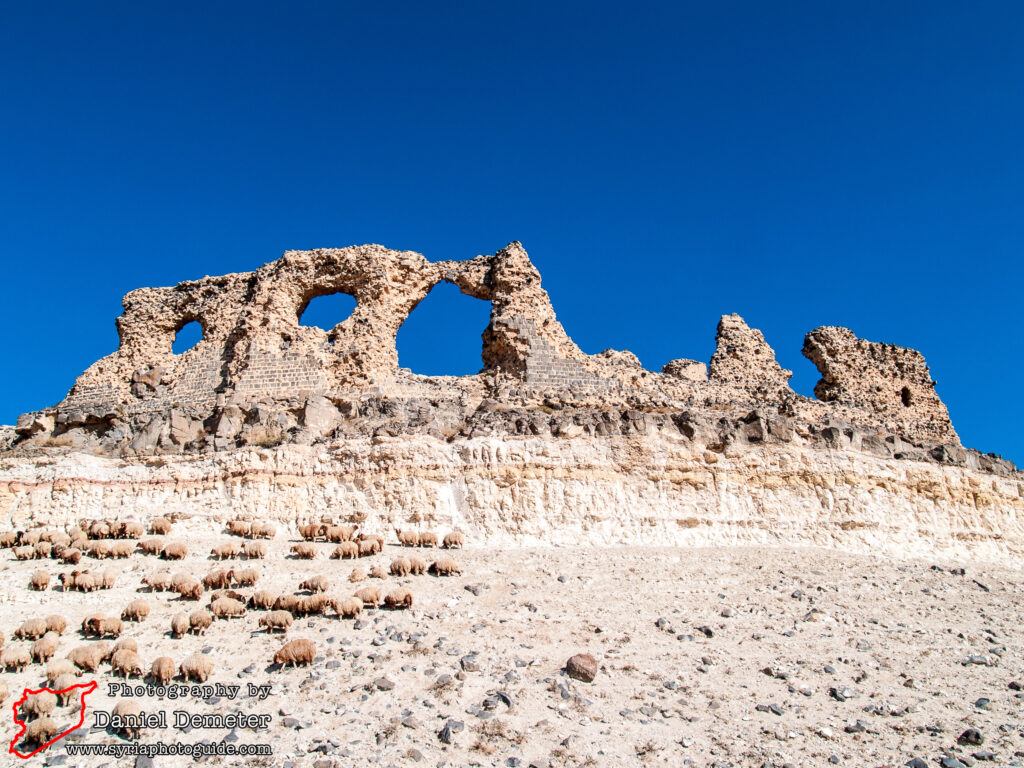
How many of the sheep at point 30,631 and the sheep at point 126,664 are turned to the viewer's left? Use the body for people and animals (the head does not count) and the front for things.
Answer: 1

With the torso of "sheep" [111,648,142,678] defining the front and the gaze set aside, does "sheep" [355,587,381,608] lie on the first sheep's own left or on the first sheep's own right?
on the first sheep's own left

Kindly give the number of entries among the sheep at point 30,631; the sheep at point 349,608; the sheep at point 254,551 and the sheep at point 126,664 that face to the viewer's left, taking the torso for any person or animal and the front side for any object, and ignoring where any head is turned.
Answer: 3

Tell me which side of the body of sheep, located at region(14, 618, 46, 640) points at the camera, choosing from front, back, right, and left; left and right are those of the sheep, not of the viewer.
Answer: left

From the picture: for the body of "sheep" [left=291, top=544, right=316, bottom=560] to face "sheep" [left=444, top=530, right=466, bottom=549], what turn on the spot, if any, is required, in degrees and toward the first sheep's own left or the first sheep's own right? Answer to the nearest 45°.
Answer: approximately 180°

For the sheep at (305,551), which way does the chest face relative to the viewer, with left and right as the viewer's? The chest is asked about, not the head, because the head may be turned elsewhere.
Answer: facing to the left of the viewer

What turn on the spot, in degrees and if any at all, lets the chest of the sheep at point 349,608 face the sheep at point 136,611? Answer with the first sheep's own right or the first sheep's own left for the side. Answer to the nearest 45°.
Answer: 0° — it already faces it

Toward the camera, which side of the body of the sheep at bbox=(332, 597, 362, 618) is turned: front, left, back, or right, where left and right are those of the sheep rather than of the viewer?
left

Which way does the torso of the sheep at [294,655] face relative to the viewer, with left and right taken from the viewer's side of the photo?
facing to the left of the viewer
